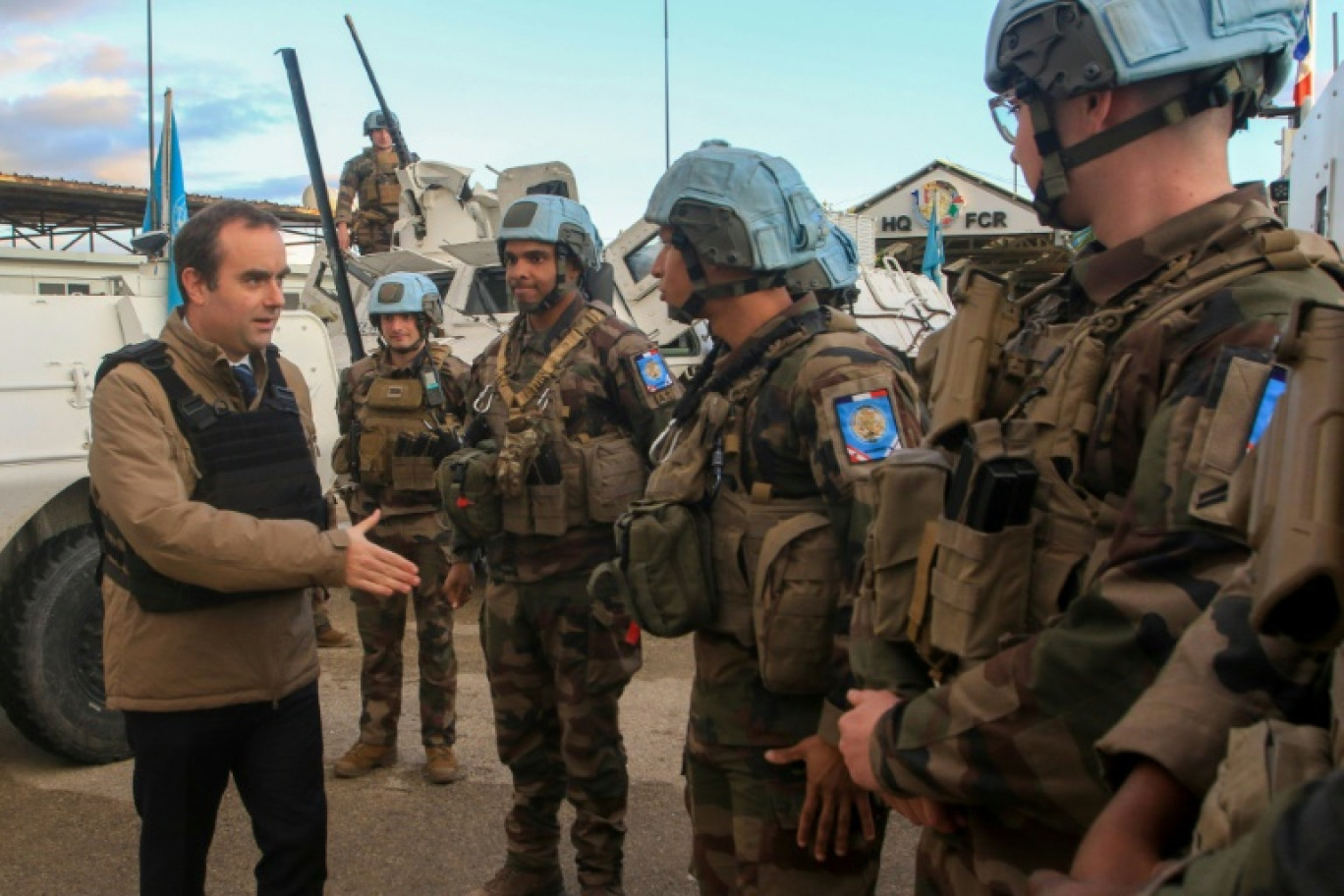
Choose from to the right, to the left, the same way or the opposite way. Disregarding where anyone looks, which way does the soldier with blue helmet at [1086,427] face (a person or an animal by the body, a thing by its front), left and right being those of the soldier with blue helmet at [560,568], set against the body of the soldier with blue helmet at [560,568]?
to the right

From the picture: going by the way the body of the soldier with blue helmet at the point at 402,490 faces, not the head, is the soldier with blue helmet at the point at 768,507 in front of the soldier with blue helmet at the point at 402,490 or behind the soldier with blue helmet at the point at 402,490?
in front

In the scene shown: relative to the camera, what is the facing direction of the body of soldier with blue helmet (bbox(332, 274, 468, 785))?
toward the camera

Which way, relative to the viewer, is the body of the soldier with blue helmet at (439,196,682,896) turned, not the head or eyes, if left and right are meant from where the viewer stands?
facing the viewer and to the left of the viewer

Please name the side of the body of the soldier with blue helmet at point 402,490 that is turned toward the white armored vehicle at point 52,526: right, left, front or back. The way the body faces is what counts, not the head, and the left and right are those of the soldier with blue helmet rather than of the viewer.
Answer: right

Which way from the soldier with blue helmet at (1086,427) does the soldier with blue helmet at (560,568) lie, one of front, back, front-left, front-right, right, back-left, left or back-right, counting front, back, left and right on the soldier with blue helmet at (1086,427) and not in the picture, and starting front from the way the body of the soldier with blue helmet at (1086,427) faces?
front-right

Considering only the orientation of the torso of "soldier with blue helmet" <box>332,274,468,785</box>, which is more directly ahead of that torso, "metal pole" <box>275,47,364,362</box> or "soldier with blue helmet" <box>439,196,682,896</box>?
the soldier with blue helmet

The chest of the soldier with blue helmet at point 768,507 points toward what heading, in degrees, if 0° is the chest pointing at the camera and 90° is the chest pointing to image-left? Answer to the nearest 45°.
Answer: approximately 90°

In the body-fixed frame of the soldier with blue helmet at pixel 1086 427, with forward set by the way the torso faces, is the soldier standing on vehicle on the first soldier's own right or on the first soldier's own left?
on the first soldier's own right

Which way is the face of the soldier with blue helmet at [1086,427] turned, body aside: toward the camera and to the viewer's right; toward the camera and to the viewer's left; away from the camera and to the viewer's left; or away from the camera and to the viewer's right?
away from the camera and to the viewer's left

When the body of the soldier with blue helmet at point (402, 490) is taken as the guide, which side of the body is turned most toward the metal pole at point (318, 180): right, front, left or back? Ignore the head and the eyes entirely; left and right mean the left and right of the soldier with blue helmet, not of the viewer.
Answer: back

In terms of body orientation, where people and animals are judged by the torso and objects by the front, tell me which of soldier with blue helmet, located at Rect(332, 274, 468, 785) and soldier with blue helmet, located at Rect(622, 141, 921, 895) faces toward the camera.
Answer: soldier with blue helmet, located at Rect(332, 274, 468, 785)

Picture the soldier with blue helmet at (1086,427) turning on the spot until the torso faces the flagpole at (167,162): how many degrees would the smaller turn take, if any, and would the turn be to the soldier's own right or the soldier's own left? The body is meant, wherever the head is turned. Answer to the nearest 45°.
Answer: approximately 45° to the soldier's own right

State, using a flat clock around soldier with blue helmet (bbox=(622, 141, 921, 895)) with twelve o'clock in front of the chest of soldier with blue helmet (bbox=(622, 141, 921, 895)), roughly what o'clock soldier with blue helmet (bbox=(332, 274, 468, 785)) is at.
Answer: soldier with blue helmet (bbox=(332, 274, 468, 785)) is roughly at 2 o'clock from soldier with blue helmet (bbox=(622, 141, 921, 895)).

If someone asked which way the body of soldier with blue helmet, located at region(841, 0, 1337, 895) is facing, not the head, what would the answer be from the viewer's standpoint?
to the viewer's left

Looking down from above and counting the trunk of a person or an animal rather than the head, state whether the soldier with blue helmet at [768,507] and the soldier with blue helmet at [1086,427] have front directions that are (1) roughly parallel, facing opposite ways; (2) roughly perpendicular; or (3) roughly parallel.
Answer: roughly parallel

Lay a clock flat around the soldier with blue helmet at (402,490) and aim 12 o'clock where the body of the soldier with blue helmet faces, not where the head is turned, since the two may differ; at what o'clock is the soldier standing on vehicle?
The soldier standing on vehicle is roughly at 6 o'clock from the soldier with blue helmet.

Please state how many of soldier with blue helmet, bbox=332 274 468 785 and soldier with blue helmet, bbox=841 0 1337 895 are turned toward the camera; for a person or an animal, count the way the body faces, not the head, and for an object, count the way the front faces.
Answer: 1
